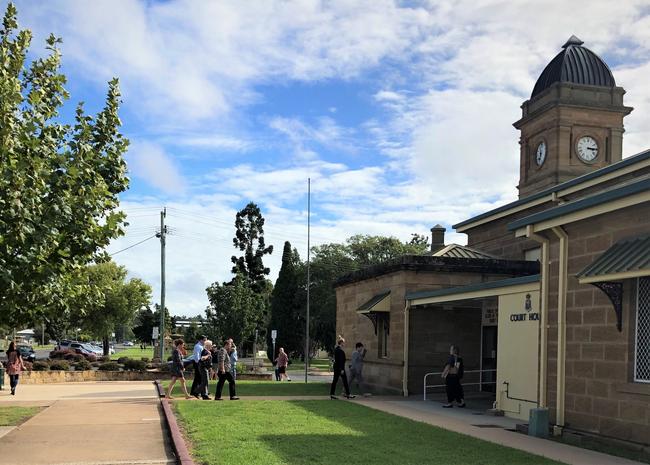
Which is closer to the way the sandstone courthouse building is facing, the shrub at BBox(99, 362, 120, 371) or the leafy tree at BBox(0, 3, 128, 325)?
the leafy tree

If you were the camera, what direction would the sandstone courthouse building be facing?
facing the viewer and to the left of the viewer

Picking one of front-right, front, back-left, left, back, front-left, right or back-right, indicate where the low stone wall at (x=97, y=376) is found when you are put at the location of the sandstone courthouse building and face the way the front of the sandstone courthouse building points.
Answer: right

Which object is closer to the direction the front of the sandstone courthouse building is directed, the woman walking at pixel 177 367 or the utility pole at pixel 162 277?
the woman walking

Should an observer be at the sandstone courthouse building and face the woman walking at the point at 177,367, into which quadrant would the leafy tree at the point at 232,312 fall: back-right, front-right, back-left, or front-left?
front-right

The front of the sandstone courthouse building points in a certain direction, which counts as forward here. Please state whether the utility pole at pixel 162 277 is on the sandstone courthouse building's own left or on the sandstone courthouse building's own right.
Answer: on the sandstone courthouse building's own right

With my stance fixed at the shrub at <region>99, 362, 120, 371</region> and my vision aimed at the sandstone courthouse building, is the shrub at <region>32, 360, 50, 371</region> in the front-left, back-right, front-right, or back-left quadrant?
back-right

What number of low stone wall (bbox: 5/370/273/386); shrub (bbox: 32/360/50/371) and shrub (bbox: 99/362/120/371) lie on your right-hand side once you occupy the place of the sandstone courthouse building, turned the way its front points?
3

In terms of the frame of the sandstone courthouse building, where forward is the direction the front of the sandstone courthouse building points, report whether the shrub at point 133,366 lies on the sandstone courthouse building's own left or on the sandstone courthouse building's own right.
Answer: on the sandstone courthouse building's own right

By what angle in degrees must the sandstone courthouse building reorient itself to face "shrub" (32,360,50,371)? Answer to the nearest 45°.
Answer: approximately 90° to its right

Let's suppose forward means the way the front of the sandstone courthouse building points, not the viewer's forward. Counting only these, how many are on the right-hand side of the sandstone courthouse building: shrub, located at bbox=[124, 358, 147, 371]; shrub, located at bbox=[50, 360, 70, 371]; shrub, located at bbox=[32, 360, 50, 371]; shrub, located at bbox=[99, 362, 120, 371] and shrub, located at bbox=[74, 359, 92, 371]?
5
